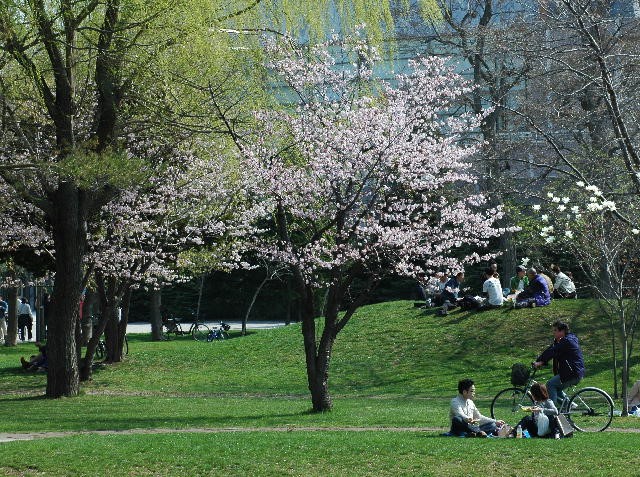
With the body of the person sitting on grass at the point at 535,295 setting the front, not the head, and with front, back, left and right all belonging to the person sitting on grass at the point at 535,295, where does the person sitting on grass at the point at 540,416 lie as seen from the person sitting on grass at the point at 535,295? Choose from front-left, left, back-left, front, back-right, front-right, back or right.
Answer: left

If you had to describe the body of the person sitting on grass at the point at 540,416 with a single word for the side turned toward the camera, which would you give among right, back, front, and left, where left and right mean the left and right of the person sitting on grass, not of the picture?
left

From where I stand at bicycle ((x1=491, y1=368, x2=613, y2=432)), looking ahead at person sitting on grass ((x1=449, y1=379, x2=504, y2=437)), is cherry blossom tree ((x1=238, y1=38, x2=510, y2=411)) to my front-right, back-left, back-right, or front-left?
front-right

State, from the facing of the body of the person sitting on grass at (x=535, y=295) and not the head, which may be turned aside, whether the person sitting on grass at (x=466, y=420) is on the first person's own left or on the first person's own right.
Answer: on the first person's own left

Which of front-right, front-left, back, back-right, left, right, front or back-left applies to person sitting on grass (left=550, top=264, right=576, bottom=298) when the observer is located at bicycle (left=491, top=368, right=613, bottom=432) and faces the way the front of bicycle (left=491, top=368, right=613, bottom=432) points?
right

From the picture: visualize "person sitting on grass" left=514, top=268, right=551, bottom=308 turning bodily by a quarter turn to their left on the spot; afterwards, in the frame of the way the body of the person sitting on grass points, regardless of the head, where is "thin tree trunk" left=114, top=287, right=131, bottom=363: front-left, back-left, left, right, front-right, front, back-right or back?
right

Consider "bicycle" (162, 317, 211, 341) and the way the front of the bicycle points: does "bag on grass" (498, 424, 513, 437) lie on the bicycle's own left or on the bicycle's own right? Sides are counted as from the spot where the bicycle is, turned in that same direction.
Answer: on the bicycle's own left

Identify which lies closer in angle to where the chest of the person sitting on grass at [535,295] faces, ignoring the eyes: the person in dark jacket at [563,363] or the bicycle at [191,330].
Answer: the bicycle

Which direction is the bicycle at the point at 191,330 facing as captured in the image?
to the viewer's left

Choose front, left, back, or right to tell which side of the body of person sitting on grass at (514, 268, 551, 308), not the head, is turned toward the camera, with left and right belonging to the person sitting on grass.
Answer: left

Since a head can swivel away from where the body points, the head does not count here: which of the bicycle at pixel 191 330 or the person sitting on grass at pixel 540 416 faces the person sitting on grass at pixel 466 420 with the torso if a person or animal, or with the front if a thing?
the person sitting on grass at pixel 540 416
